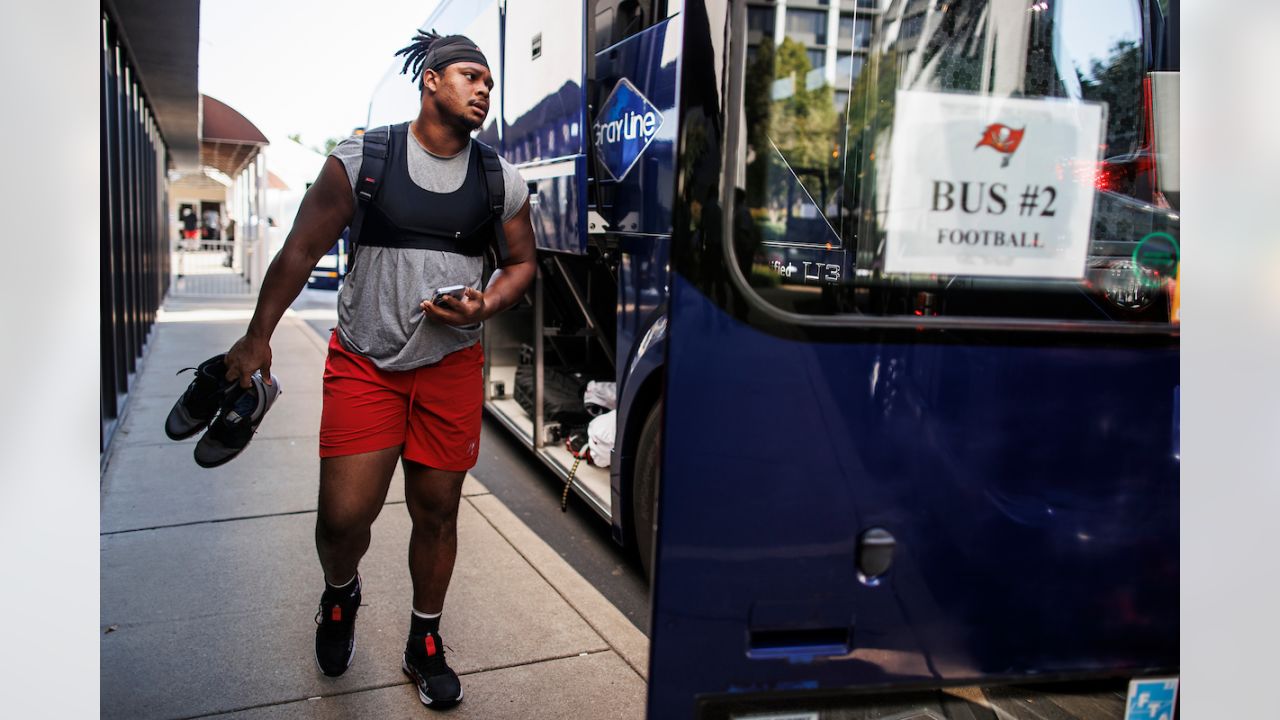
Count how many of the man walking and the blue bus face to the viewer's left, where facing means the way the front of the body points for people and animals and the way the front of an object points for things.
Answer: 0

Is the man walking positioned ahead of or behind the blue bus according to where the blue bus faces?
behind

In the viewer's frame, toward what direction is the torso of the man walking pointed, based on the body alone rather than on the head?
toward the camera

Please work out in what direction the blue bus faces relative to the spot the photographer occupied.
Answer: facing the viewer and to the right of the viewer
